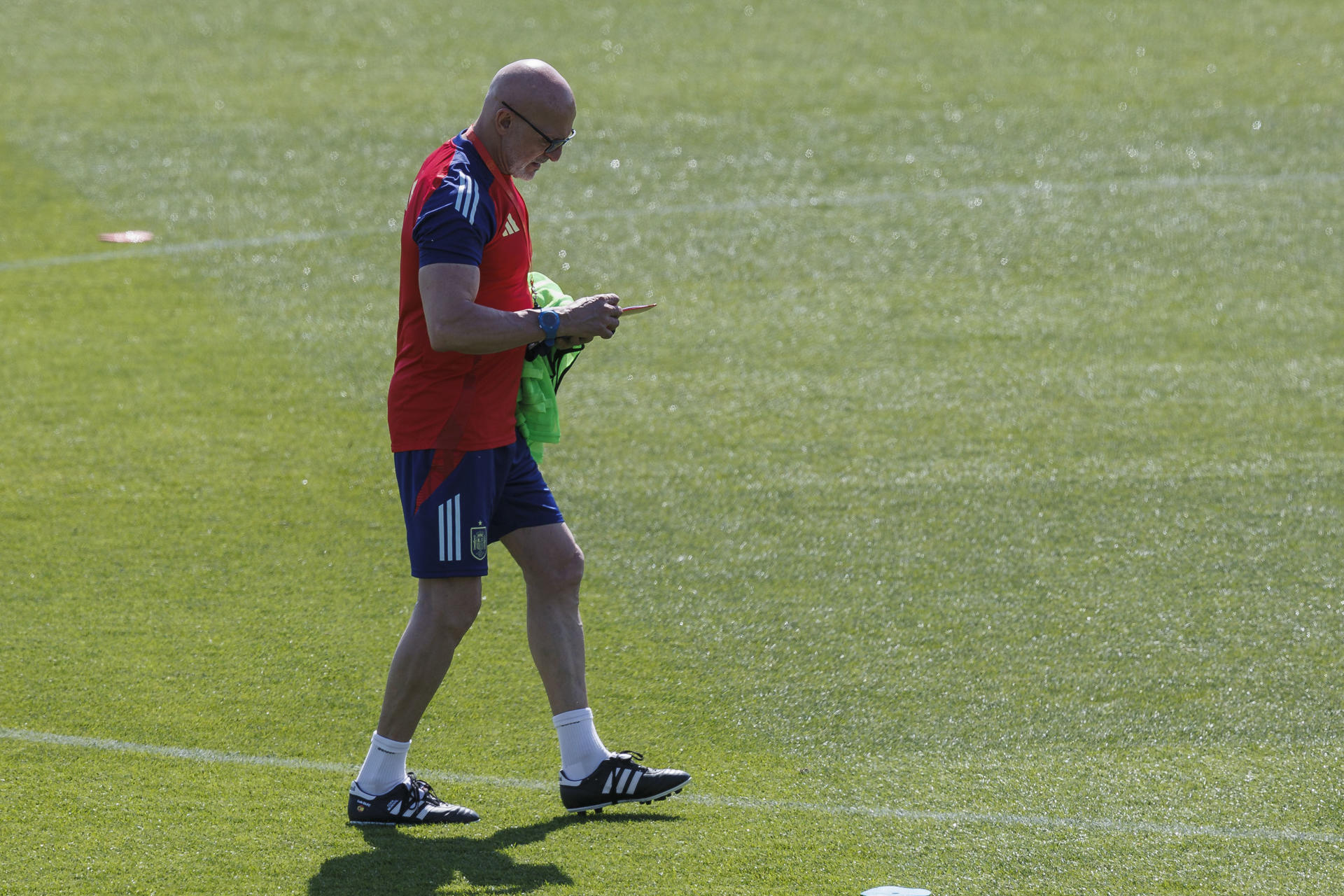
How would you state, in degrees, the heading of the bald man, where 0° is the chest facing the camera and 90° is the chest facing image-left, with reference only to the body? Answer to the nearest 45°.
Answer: approximately 270°
